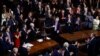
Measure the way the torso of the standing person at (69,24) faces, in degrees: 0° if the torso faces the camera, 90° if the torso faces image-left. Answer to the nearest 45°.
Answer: approximately 0°

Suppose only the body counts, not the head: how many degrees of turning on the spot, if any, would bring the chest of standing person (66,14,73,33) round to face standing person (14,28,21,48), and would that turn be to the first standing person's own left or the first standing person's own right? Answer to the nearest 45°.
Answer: approximately 45° to the first standing person's own right

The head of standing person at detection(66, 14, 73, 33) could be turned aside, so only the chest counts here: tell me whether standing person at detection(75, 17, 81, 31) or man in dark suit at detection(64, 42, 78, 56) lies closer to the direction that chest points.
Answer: the man in dark suit
